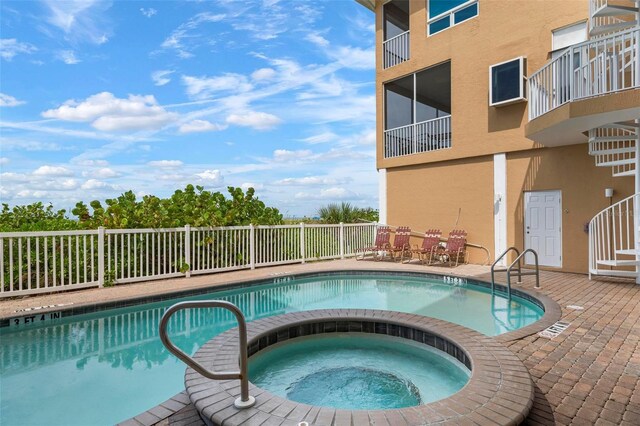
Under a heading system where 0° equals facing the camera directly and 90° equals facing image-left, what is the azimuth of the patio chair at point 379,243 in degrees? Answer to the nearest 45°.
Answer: approximately 45°

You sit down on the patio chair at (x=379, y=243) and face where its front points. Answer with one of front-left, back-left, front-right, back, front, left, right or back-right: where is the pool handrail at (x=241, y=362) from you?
front-left

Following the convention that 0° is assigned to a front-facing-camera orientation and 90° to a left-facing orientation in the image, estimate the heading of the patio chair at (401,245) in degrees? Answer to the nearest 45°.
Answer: approximately 45°

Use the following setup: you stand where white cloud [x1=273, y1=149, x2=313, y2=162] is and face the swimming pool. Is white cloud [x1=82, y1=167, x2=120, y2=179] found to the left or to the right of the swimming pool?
right

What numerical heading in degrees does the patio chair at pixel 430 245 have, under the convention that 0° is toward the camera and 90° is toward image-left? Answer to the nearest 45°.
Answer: approximately 45°

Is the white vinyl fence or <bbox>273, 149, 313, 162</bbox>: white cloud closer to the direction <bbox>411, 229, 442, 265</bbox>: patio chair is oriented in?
the white vinyl fence

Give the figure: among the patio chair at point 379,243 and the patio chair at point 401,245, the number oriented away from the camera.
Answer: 0

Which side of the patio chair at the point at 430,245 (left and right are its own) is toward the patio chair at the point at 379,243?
right
